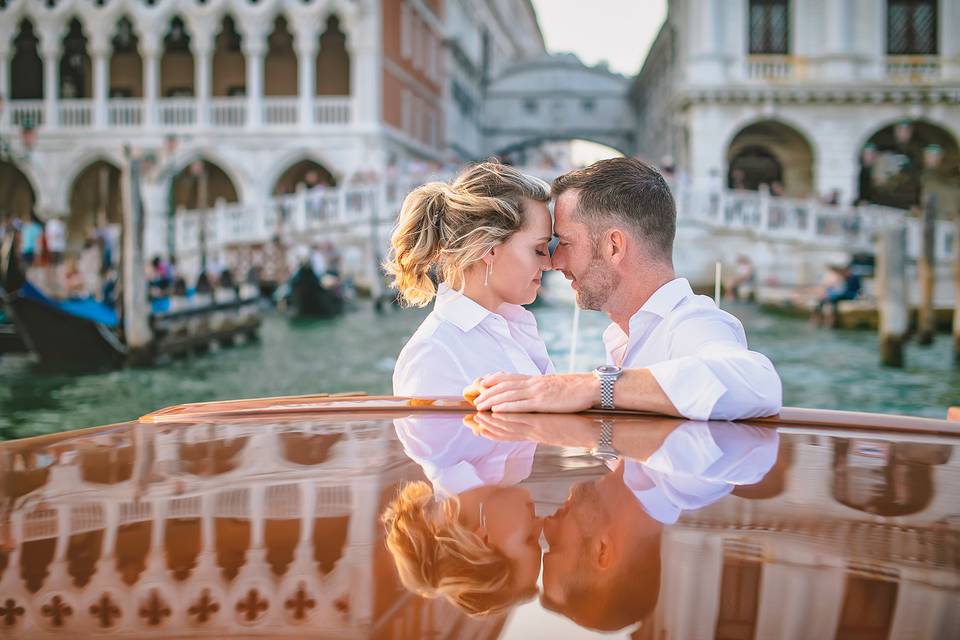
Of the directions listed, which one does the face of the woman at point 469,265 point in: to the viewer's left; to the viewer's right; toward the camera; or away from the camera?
to the viewer's right

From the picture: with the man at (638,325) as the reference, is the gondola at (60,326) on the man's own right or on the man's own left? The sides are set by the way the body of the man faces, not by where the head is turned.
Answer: on the man's own right

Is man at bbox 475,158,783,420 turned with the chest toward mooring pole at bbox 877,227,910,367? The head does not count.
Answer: no

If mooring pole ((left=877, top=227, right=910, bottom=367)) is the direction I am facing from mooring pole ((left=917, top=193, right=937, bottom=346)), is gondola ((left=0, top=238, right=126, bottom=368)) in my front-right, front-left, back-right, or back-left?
front-right

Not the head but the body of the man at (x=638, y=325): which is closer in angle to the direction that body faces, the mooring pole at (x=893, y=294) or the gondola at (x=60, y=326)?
the gondola

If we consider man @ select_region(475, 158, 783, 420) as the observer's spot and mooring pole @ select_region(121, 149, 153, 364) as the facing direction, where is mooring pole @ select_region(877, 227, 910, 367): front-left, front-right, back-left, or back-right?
front-right

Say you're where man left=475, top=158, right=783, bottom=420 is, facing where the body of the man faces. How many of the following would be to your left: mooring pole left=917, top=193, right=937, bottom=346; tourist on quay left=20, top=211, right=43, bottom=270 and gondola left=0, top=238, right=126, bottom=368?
0

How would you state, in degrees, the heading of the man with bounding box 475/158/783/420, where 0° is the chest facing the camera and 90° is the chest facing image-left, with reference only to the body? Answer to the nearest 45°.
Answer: approximately 90°

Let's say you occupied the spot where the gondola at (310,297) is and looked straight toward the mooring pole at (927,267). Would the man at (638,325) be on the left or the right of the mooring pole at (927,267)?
right

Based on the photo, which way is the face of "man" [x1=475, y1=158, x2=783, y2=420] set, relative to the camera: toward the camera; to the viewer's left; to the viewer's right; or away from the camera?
to the viewer's left

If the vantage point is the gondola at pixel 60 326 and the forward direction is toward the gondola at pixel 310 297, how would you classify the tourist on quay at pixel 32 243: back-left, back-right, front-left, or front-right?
front-left

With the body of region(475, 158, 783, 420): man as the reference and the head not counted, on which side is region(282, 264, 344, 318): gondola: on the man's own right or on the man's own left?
on the man's own right

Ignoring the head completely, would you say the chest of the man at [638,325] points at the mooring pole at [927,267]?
no

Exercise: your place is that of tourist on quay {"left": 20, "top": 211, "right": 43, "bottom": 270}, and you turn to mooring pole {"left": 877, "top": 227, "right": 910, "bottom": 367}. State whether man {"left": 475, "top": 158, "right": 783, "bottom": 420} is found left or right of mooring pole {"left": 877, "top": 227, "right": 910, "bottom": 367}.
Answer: right
